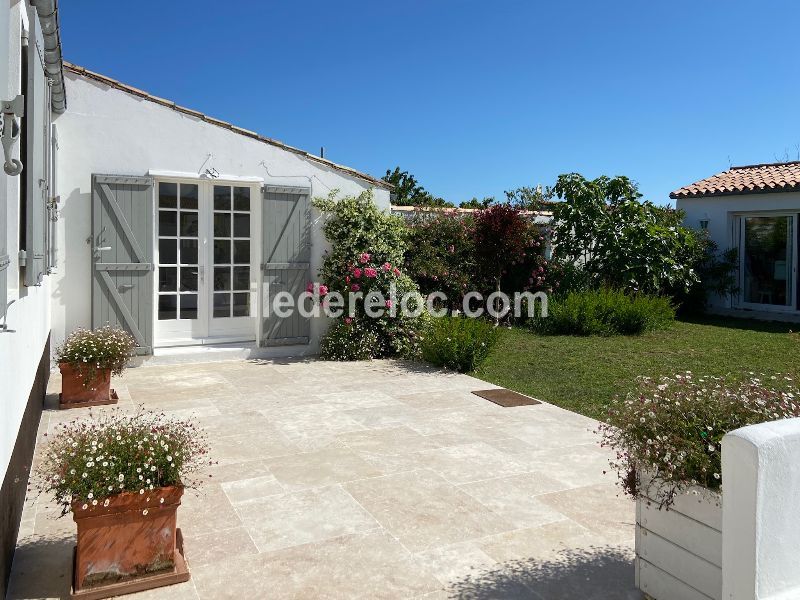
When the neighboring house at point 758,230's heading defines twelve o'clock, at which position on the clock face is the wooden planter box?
The wooden planter box is roughly at 12 o'clock from the neighboring house.

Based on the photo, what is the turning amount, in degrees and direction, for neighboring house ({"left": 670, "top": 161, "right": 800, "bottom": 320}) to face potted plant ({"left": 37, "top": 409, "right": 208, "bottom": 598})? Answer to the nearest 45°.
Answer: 0° — it already faces it

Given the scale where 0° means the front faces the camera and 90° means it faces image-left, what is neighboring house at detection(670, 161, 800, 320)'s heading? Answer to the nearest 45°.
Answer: approximately 0°
